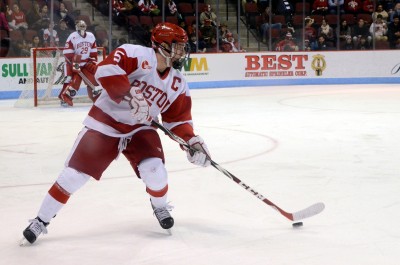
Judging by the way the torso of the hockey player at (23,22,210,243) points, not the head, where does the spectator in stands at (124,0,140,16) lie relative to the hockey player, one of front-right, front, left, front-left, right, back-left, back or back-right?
back-left

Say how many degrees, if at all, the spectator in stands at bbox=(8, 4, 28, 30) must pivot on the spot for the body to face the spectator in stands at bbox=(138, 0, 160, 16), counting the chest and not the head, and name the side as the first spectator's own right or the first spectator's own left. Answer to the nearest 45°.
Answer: approximately 135° to the first spectator's own left

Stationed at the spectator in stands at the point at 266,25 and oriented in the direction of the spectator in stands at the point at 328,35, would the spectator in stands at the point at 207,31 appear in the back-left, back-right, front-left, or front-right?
back-right

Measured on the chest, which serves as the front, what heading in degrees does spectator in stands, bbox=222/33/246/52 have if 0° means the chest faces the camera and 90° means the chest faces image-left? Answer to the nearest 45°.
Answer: approximately 0°
